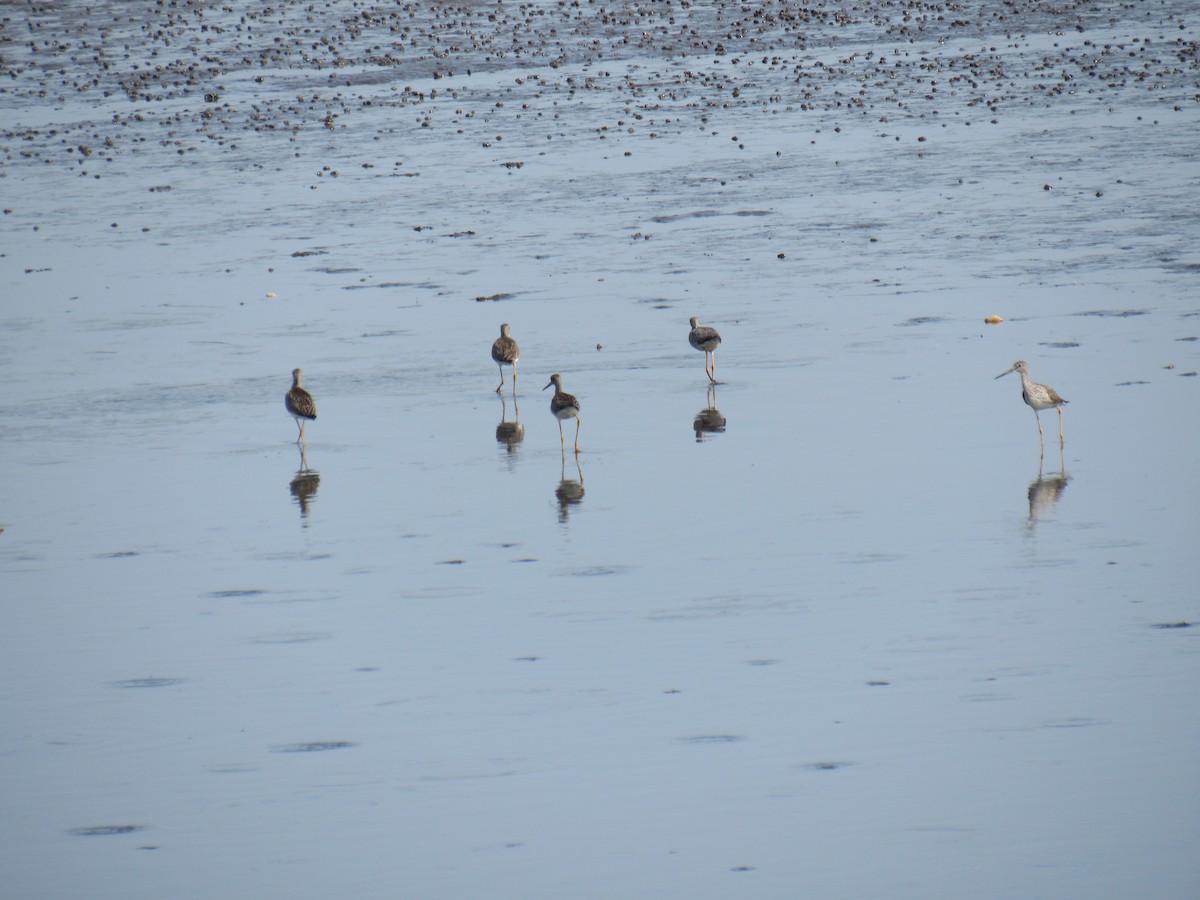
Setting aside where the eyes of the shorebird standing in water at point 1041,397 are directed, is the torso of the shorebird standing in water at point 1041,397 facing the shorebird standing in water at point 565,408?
yes

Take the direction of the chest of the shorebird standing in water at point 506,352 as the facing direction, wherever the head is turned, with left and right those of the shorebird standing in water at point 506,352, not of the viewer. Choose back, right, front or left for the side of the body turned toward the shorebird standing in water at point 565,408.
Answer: back

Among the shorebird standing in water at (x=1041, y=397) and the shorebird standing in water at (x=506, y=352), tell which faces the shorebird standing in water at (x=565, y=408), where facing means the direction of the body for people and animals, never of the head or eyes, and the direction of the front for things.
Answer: the shorebird standing in water at (x=1041, y=397)

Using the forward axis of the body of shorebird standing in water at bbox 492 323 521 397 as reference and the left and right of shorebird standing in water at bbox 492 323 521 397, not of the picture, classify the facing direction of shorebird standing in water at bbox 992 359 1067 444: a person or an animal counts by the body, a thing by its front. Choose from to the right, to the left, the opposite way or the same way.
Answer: to the left

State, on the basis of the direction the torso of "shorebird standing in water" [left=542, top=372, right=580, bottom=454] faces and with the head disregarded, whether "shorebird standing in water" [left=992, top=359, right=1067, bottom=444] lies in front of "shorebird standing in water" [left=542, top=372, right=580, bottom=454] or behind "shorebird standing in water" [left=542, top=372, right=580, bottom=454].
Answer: behind

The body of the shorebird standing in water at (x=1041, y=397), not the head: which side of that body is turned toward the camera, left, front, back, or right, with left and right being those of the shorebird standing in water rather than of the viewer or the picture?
left

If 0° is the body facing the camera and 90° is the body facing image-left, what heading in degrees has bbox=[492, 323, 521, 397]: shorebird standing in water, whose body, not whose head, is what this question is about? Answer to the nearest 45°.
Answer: approximately 180°

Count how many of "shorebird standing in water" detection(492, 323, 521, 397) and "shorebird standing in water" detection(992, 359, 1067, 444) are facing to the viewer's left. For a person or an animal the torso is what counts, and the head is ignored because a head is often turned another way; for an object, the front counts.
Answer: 1

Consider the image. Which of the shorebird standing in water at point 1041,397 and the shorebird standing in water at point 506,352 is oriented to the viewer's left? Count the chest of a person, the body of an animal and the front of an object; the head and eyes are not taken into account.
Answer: the shorebird standing in water at point 1041,397

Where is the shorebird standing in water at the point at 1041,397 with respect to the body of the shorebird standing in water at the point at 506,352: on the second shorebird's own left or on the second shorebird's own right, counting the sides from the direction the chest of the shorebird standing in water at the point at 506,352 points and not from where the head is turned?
on the second shorebird's own right

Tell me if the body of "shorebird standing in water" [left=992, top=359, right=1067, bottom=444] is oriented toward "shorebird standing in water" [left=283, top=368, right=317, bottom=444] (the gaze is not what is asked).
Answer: yes

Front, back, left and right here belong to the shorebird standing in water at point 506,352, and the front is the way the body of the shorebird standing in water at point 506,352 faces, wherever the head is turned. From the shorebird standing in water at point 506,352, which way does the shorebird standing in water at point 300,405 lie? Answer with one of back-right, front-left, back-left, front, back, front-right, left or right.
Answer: back-left
